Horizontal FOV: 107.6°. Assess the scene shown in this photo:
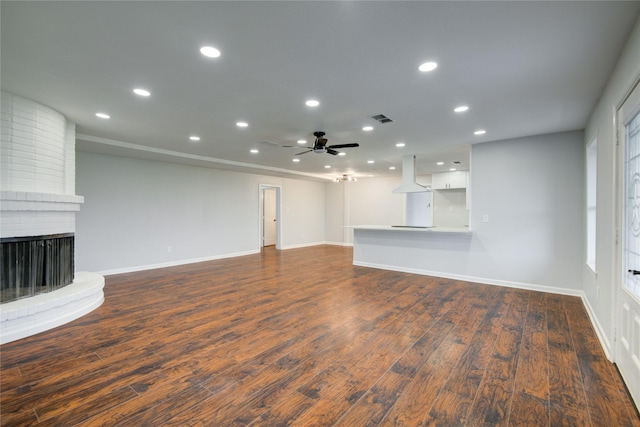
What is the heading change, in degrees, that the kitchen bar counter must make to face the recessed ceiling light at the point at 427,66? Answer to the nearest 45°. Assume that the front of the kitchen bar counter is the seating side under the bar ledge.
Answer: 0° — it already faces it

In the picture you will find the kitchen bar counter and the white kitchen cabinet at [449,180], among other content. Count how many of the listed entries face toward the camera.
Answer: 2

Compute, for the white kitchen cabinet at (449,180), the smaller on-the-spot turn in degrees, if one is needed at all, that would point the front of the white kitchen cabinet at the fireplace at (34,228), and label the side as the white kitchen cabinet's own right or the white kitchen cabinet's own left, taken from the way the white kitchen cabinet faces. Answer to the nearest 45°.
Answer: approximately 45° to the white kitchen cabinet's own right

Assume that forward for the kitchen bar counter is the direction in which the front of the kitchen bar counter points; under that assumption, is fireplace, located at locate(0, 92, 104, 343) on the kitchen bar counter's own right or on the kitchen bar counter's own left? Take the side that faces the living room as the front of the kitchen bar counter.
on the kitchen bar counter's own right

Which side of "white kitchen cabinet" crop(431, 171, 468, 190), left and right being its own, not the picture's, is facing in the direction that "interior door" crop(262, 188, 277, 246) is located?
right

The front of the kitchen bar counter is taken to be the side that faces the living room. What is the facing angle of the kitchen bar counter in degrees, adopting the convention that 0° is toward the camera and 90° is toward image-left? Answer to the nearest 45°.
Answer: approximately 0°

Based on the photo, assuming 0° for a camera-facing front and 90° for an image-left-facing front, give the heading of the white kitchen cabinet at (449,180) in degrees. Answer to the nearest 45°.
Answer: approximately 0°

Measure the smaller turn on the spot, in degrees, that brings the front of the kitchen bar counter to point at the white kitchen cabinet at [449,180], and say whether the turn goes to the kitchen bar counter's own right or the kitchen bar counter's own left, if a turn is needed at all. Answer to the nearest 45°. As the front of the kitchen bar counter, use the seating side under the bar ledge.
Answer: approximately 180°

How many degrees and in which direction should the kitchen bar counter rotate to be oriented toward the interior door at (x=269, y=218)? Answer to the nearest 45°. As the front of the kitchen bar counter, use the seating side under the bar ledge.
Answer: approximately 135° to its right

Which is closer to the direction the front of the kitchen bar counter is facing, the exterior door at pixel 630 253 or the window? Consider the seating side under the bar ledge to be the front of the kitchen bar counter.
the exterior door
